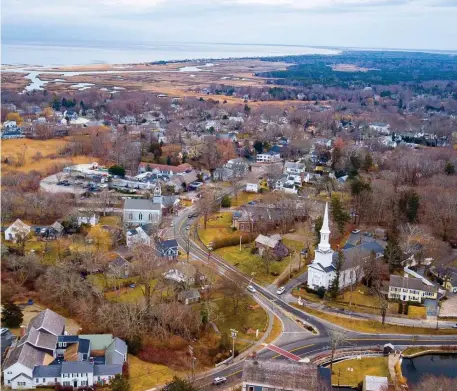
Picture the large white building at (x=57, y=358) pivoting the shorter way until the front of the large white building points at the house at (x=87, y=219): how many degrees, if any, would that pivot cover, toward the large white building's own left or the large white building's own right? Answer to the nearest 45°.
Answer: approximately 180°

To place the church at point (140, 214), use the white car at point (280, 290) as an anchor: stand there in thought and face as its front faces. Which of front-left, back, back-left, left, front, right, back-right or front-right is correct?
right

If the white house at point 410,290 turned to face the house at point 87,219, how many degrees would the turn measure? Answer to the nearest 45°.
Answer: approximately 90° to its right

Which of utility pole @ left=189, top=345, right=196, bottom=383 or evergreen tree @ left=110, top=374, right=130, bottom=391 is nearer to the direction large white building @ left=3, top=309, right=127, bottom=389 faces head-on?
the evergreen tree

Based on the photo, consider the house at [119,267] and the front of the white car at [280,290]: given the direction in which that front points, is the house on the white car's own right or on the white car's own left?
on the white car's own right

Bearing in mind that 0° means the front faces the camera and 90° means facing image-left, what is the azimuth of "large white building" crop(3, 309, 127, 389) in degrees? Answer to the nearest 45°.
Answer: approximately 0°

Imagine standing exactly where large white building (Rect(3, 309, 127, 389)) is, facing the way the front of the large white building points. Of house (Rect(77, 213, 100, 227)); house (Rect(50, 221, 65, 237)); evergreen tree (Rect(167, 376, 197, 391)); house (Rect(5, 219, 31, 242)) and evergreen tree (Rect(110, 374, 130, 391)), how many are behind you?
3

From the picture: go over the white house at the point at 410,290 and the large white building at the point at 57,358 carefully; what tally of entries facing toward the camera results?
2

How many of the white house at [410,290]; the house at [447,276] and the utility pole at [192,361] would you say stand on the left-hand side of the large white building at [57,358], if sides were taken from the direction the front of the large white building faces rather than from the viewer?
3

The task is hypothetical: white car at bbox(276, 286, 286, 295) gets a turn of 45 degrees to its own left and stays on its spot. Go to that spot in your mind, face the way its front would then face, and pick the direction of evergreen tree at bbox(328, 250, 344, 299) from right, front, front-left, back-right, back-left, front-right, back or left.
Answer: left

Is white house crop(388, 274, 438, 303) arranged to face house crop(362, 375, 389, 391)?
yes

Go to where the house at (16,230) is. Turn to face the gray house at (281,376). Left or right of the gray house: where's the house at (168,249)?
left

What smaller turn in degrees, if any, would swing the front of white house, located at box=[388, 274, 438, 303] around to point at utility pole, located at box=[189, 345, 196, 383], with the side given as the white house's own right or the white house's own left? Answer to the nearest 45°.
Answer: approximately 45° to the white house's own right

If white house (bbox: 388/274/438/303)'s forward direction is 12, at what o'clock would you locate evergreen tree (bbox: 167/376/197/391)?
The evergreen tree is roughly at 1 o'clock from the white house.
